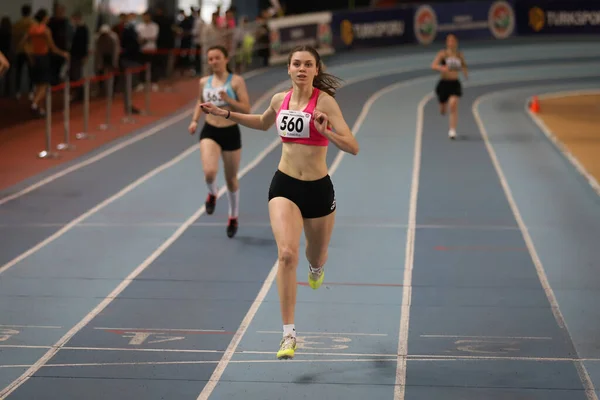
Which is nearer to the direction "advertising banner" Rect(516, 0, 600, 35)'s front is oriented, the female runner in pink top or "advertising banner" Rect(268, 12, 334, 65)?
the female runner in pink top

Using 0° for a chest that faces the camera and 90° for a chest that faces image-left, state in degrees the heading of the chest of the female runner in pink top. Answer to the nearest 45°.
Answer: approximately 0°

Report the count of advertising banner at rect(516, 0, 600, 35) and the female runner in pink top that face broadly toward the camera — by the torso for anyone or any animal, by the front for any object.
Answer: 2

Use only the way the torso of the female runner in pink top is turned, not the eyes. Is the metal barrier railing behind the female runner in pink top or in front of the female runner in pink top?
behind

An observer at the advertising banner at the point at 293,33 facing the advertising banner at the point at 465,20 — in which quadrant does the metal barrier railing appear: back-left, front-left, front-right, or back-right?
back-right

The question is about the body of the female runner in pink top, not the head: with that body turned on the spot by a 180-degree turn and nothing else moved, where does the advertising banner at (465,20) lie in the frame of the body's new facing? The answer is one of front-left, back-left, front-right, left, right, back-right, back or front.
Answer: front

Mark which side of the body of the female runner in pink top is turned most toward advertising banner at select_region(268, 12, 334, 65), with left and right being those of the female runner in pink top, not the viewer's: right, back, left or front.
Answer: back

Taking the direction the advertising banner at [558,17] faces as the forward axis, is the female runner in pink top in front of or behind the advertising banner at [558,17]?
in front

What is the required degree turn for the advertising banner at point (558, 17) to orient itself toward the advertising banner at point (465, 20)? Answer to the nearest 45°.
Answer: approximately 45° to its right

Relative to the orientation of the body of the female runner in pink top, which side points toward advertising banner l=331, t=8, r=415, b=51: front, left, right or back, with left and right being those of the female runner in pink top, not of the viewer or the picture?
back
